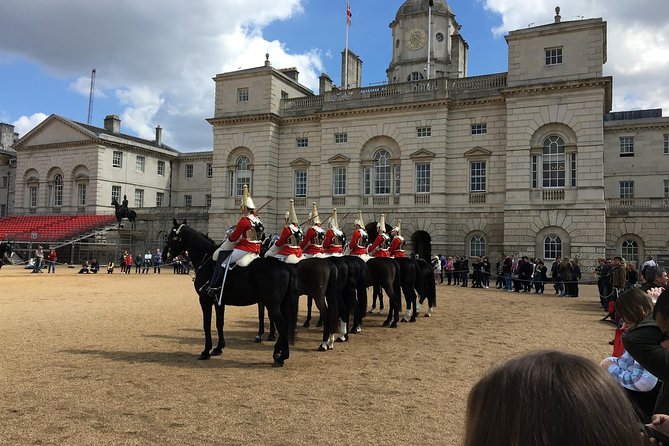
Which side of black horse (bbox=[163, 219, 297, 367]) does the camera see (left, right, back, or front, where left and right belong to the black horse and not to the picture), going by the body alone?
left

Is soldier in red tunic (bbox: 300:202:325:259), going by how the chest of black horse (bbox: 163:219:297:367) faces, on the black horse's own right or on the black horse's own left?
on the black horse's own right

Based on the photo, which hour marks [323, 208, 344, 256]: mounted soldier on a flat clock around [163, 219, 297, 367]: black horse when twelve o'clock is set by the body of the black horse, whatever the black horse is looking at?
The mounted soldier is roughly at 4 o'clock from the black horse.

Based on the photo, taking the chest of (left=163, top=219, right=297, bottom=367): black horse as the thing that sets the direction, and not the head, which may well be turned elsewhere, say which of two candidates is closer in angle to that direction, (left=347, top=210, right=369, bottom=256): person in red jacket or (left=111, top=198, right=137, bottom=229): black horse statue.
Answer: the black horse statue

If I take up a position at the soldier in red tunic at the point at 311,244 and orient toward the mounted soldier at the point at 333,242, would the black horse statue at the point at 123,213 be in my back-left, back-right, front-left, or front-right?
front-left

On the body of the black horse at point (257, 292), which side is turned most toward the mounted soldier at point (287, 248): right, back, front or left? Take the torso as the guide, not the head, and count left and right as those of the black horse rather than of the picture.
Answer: right

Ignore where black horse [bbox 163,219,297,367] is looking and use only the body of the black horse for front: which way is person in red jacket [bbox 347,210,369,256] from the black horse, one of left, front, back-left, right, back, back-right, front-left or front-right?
back-right

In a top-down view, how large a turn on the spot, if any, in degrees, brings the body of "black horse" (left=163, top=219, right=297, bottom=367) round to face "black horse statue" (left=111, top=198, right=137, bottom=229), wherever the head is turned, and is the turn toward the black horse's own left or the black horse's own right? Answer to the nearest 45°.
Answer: approximately 90° to the black horse's own right
